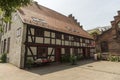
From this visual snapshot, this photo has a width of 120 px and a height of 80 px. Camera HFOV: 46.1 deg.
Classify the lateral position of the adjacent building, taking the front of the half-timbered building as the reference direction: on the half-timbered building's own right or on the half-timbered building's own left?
on the half-timbered building's own left

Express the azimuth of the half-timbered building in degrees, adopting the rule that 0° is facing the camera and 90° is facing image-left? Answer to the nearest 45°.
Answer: approximately 315°

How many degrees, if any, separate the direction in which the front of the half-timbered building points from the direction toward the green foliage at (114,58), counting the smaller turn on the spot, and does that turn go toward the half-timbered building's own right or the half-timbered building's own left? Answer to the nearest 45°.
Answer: approximately 45° to the half-timbered building's own left

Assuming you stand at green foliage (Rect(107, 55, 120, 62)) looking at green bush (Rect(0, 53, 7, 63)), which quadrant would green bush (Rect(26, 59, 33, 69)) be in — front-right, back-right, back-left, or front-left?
front-left
